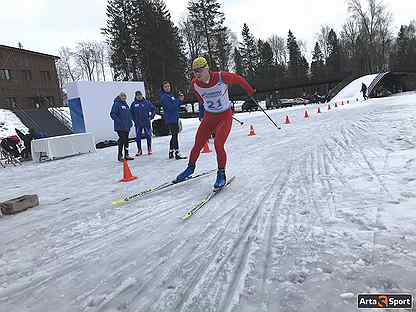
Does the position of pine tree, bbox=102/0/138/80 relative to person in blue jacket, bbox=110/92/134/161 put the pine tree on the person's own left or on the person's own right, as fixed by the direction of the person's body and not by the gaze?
on the person's own left

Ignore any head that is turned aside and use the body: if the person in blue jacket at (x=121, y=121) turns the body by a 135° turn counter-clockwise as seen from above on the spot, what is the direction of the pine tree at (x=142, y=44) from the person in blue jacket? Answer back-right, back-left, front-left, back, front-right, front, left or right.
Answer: front

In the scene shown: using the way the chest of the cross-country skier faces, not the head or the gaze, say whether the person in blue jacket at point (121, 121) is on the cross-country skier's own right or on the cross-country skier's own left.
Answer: on the cross-country skier's own right

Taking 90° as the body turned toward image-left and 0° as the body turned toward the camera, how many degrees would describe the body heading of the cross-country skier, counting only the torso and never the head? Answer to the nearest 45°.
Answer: approximately 45°

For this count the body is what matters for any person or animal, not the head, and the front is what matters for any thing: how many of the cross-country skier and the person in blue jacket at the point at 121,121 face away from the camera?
0

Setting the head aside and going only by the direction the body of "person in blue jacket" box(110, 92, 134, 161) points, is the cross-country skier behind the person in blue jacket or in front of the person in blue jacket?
in front

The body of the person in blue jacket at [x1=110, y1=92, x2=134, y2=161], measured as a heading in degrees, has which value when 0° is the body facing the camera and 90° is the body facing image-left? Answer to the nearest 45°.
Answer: approximately 315°
